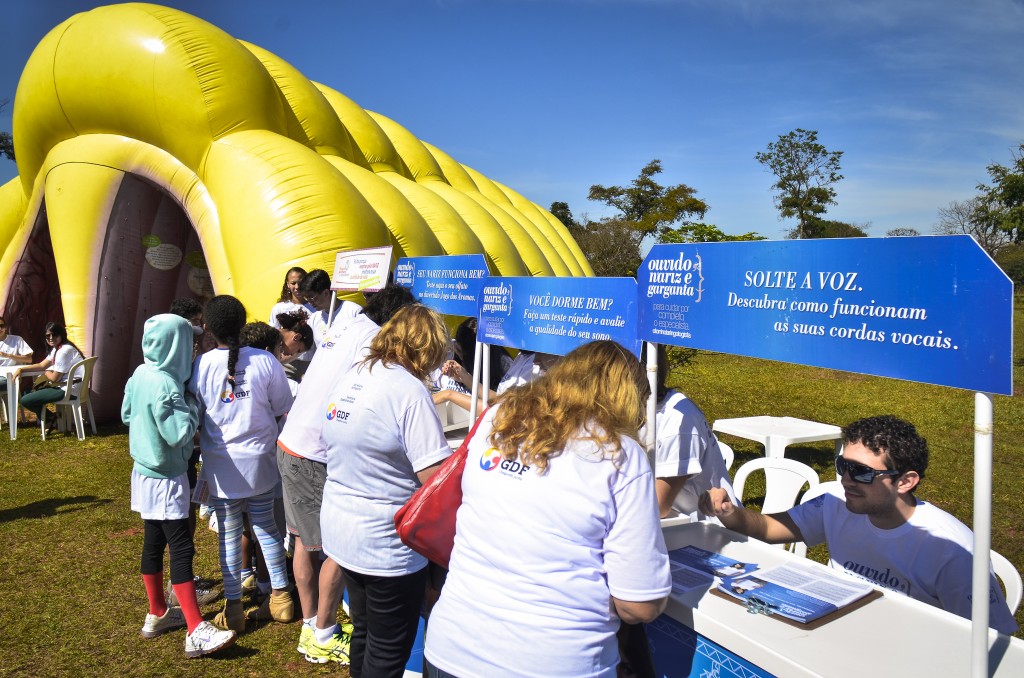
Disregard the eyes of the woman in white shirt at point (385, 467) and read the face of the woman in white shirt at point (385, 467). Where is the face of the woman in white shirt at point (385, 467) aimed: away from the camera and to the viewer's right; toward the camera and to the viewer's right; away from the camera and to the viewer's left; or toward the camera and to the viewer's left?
away from the camera and to the viewer's right

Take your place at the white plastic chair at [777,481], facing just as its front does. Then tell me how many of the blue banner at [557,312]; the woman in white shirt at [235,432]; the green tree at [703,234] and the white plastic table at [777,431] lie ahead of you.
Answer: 2

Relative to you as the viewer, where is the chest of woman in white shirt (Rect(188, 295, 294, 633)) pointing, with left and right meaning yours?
facing away from the viewer

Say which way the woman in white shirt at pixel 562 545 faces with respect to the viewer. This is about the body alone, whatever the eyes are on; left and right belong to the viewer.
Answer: facing away from the viewer and to the right of the viewer

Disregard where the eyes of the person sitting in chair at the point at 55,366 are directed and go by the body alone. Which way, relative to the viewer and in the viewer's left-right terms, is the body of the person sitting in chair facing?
facing to the left of the viewer

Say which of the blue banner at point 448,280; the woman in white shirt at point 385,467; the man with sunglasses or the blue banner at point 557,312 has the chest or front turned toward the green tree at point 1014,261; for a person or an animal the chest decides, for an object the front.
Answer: the woman in white shirt

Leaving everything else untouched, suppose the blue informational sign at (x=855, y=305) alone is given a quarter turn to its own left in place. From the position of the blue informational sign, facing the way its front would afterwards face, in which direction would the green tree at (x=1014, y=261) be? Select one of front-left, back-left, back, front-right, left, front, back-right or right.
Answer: back-left

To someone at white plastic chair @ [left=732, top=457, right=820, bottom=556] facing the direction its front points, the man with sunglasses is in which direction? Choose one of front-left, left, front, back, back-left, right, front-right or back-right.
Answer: front-left

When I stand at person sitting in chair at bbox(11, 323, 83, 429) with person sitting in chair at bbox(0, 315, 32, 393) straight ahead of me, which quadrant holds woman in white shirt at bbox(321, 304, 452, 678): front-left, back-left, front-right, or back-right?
back-left

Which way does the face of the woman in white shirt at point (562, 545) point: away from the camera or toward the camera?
away from the camera

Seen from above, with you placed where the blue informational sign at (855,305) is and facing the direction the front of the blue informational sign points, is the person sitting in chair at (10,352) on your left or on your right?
on your right

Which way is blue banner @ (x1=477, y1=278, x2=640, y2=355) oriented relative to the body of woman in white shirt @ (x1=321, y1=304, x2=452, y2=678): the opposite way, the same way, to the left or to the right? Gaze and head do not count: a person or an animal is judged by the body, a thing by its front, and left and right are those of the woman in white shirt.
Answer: the opposite way

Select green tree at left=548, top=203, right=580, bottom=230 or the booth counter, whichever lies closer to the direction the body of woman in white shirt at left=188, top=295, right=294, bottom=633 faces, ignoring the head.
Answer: the green tree

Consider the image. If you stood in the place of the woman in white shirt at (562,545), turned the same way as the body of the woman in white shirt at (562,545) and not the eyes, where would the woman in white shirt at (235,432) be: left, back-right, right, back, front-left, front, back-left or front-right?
left

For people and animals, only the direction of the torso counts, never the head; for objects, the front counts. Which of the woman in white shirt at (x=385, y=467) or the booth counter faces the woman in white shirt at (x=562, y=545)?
the booth counter
